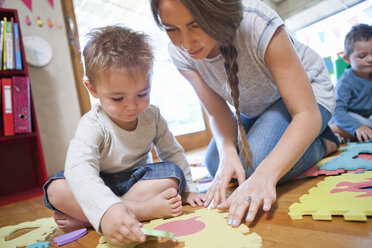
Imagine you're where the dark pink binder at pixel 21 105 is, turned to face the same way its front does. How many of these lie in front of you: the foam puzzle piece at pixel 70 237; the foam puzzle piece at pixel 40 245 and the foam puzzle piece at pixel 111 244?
3

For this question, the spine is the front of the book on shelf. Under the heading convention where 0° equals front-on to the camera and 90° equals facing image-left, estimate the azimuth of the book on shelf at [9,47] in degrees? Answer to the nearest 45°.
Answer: approximately 0°

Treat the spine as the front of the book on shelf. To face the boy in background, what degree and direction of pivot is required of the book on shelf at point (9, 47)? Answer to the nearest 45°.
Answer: approximately 45° to its left

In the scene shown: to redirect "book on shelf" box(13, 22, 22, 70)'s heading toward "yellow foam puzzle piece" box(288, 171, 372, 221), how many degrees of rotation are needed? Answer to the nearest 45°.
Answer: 0° — it already faces it

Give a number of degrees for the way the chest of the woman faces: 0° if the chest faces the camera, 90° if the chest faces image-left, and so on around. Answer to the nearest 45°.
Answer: approximately 45°

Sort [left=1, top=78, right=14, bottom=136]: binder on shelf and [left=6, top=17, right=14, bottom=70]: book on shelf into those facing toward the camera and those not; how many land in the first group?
2

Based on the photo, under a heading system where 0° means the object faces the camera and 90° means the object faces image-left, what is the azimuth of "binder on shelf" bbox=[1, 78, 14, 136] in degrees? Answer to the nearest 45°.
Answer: approximately 0°

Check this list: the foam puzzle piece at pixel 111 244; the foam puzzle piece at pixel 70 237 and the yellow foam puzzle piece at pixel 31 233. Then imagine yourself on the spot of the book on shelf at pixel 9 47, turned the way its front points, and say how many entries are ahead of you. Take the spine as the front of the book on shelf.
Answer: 3
